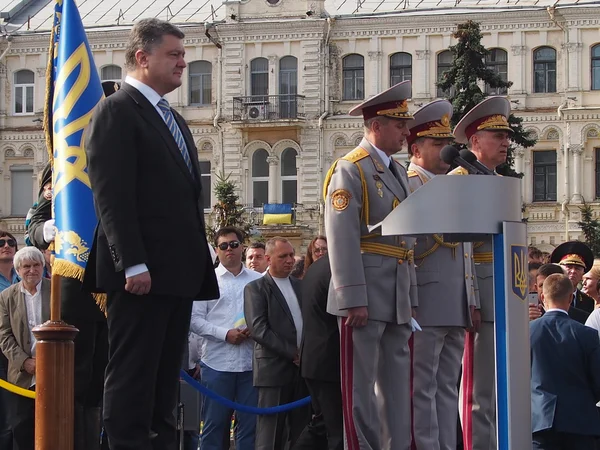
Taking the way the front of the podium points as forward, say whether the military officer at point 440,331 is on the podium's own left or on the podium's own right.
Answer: on the podium's own left

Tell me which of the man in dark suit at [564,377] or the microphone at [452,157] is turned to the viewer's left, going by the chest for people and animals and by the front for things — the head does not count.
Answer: the microphone

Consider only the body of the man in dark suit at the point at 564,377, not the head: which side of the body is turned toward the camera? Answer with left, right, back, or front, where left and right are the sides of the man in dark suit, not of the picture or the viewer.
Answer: back

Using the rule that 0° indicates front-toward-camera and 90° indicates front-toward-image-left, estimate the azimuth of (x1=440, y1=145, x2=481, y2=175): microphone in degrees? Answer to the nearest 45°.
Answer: approximately 90°

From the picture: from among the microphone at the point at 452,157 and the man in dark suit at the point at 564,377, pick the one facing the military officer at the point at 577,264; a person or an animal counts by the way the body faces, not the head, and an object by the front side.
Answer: the man in dark suit

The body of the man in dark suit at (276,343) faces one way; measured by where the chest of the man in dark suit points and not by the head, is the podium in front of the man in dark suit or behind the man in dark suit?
in front

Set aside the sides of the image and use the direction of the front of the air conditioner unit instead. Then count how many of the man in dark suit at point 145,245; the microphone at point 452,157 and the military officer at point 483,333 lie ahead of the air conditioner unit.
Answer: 3

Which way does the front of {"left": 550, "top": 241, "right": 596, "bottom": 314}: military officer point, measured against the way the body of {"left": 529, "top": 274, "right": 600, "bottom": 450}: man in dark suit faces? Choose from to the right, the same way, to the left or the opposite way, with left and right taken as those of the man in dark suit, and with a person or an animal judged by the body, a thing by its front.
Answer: the opposite way

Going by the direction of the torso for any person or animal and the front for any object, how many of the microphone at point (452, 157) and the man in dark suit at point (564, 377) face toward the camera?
0

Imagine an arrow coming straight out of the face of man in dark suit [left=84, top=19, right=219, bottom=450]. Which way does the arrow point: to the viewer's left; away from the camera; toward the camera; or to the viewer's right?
to the viewer's right
